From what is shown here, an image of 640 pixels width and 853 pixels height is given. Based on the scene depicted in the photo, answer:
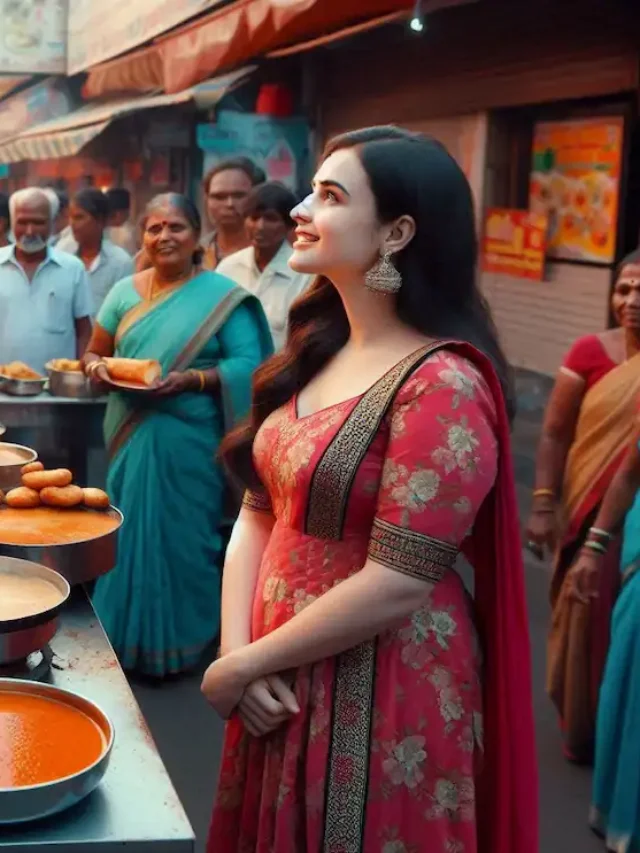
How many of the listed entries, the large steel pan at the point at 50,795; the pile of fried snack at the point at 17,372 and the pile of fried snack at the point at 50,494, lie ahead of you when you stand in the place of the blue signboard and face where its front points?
3

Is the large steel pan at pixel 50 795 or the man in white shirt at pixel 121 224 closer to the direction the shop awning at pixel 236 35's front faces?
the large steel pan

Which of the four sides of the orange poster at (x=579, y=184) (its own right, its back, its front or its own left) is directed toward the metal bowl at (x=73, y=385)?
front

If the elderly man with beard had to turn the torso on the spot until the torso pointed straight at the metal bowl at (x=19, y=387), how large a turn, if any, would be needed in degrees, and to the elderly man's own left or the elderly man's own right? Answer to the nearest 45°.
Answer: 0° — they already face it

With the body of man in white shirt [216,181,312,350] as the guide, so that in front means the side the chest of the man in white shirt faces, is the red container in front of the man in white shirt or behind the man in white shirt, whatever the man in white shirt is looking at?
behind

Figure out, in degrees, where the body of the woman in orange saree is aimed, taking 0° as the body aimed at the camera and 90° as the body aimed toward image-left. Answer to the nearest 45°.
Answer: approximately 0°

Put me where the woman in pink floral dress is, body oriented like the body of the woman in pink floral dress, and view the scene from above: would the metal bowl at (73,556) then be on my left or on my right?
on my right

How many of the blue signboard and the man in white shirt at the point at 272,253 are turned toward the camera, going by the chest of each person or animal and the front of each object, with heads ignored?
2

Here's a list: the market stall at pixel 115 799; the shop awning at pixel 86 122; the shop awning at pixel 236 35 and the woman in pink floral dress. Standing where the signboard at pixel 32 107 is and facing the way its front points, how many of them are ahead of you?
4

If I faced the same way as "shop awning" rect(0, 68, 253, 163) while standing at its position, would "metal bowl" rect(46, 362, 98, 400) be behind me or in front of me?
in front

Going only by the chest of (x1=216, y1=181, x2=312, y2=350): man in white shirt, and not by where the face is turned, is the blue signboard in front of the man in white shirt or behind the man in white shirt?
behind
